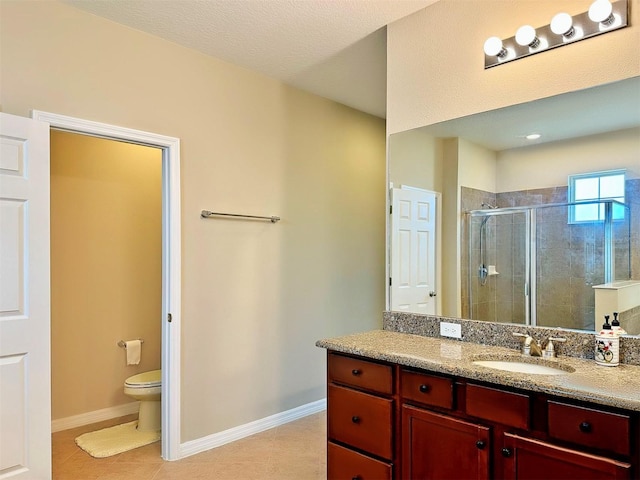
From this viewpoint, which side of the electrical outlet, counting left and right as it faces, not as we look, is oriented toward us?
front

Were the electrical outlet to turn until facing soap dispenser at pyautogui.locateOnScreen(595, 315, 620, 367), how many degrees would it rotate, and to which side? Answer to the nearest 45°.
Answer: approximately 45° to its left

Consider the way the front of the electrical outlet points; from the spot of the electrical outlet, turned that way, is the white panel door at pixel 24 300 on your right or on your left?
on your right

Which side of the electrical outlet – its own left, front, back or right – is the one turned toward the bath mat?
right

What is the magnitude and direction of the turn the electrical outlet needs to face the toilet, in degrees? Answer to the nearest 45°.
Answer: approximately 90° to its right

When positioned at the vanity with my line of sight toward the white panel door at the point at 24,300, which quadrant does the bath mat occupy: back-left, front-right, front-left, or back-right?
front-right
